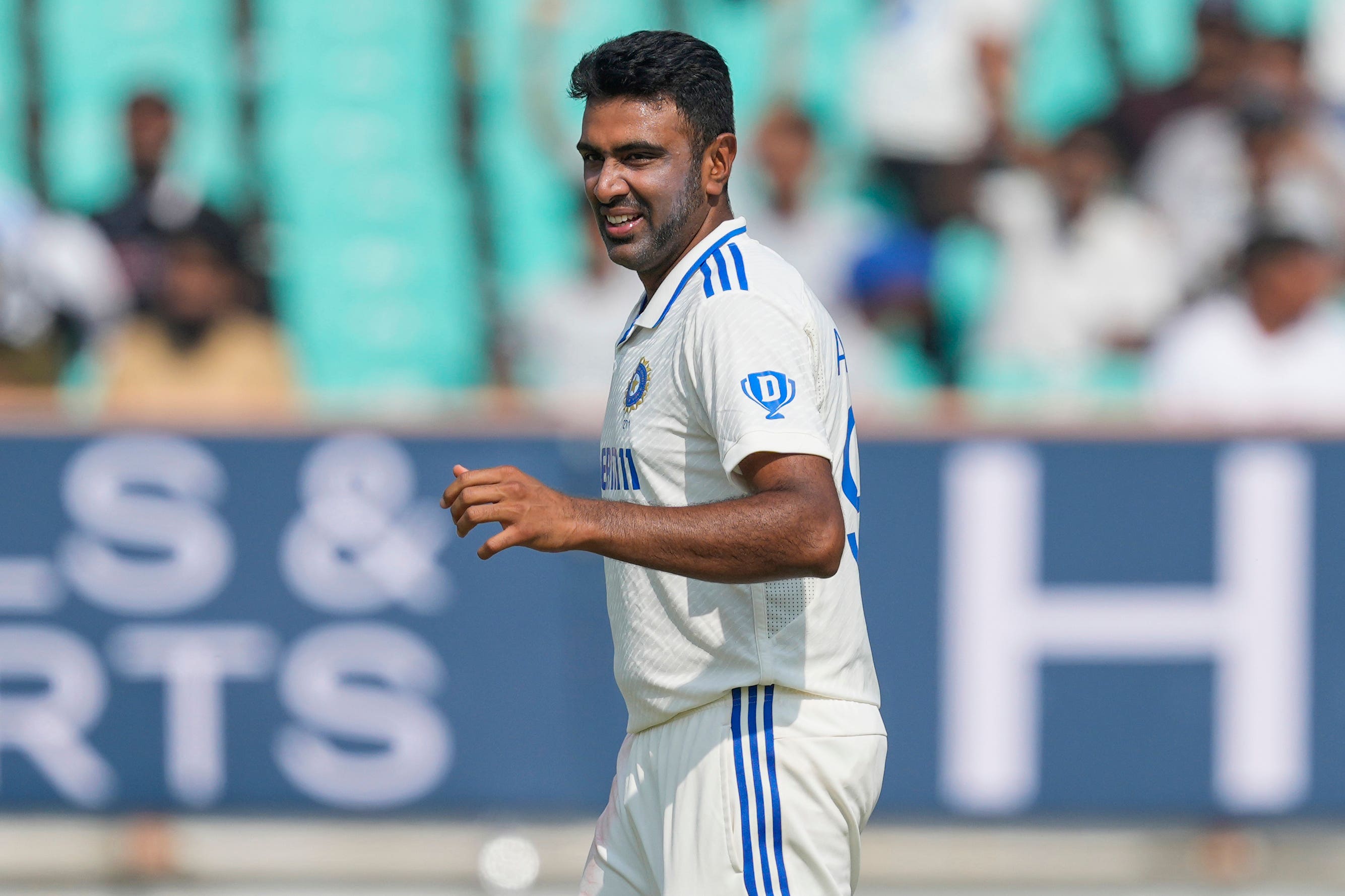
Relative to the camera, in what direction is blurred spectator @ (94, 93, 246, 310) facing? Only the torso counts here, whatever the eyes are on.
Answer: toward the camera

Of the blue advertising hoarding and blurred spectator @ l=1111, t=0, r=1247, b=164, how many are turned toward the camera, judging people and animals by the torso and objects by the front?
2

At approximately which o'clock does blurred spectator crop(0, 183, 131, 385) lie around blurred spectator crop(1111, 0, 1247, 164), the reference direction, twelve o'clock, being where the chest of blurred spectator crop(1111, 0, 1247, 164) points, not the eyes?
blurred spectator crop(0, 183, 131, 385) is roughly at 2 o'clock from blurred spectator crop(1111, 0, 1247, 164).

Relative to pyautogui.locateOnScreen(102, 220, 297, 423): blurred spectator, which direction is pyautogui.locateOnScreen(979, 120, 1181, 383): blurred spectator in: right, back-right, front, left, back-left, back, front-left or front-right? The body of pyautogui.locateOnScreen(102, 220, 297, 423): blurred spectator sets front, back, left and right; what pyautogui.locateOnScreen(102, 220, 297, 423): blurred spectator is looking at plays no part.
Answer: left

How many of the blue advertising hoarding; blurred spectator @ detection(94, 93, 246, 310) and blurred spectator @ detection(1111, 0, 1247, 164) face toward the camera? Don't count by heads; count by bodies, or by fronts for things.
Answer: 3

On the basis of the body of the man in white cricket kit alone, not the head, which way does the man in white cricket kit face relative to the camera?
to the viewer's left

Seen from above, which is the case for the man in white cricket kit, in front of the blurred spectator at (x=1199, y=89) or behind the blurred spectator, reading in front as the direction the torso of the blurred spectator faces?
in front

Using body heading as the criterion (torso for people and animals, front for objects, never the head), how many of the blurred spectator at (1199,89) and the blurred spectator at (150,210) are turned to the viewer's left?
0

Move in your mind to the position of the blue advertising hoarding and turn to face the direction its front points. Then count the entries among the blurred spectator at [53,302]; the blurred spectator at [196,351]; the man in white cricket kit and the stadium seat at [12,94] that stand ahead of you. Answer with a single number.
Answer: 1

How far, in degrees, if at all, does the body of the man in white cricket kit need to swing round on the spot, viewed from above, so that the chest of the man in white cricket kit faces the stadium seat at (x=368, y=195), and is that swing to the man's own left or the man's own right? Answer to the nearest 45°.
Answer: approximately 90° to the man's own right
